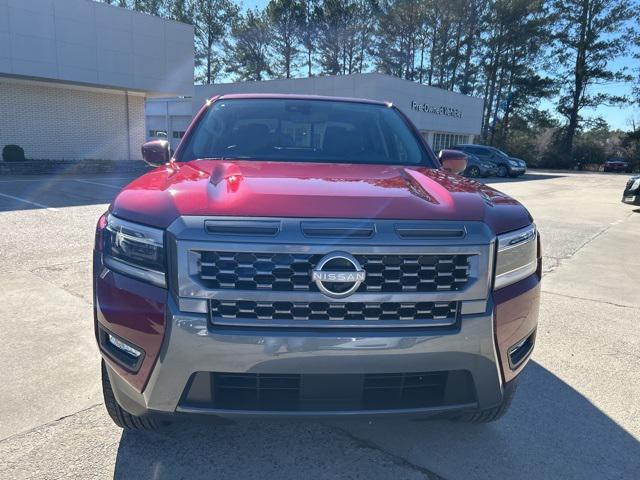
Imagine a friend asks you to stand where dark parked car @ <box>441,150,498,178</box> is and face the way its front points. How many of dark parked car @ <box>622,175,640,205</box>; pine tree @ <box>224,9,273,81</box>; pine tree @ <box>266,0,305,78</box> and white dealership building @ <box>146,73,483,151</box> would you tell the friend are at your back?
3

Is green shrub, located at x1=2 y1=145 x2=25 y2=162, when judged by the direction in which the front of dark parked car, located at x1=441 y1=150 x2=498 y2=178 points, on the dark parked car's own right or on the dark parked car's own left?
on the dark parked car's own right

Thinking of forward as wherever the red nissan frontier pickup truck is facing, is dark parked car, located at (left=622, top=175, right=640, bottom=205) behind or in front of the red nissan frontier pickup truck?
behind

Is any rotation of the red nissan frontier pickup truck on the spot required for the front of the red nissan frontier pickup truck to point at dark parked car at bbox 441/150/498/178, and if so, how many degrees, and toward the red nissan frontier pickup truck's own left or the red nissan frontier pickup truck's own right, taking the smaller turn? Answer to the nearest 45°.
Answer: approximately 180°

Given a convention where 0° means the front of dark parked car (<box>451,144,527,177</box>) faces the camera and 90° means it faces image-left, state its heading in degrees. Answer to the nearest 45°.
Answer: approximately 315°

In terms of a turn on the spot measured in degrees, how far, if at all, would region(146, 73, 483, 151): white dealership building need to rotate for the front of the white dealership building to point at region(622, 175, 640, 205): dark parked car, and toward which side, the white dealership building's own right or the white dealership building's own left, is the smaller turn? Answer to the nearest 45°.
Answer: approximately 45° to the white dealership building's own right

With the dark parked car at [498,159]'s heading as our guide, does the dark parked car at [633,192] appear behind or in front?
in front

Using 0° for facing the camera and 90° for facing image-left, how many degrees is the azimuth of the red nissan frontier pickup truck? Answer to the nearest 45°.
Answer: approximately 0°

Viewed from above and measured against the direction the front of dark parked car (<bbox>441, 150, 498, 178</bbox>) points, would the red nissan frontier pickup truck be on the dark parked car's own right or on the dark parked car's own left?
on the dark parked car's own right

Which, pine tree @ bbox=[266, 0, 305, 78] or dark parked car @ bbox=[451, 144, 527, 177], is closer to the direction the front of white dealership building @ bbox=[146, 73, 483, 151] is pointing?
the dark parked car

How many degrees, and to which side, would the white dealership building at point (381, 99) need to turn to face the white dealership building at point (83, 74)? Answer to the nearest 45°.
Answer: approximately 90° to its right
